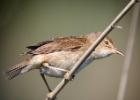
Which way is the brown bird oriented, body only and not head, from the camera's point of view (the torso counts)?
to the viewer's right
